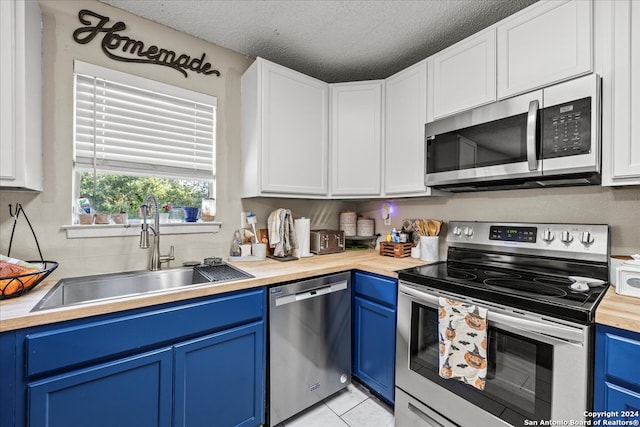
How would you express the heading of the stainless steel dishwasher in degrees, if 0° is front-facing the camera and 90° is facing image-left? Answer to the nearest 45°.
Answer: approximately 315°

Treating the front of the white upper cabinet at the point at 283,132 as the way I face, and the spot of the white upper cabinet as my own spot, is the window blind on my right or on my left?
on my right

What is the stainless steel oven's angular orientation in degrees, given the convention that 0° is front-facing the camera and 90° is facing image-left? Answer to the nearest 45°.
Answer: approximately 45°

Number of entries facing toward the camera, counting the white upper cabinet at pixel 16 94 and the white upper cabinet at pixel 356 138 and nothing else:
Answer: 2

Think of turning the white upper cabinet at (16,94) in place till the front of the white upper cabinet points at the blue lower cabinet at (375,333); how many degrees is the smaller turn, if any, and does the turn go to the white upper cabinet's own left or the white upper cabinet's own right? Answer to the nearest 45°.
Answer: approximately 45° to the white upper cabinet's own left

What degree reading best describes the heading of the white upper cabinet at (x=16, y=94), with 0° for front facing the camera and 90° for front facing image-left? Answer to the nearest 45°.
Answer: approximately 0°

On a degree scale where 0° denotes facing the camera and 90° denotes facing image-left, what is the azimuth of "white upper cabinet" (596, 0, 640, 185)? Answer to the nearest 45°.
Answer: approximately 0°

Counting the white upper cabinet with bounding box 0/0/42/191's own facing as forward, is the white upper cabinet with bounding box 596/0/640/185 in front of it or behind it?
in front

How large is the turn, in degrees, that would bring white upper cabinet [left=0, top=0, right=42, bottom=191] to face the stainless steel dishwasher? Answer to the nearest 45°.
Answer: approximately 45° to its left
